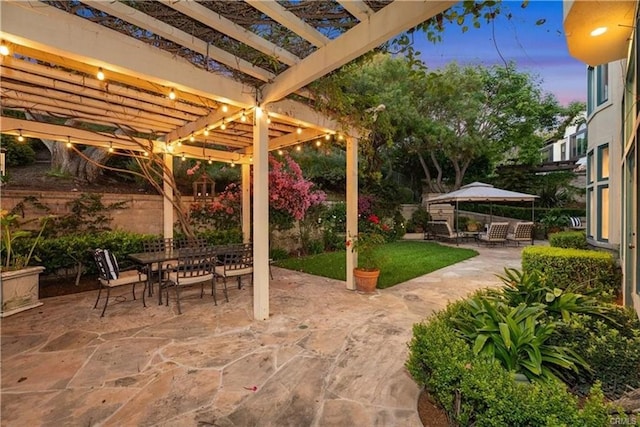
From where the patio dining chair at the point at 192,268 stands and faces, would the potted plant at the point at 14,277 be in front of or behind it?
in front

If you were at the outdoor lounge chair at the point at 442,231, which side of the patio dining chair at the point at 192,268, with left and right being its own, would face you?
right

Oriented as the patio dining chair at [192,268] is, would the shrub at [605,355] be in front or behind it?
behind

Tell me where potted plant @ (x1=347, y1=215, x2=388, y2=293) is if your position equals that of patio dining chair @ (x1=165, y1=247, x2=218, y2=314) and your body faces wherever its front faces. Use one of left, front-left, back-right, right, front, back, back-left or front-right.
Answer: back-right

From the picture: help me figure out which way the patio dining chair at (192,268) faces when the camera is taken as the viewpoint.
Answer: facing away from the viewer and to the left of the viewer

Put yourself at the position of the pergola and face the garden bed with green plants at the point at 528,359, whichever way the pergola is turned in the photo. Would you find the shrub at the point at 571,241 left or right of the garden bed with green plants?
left

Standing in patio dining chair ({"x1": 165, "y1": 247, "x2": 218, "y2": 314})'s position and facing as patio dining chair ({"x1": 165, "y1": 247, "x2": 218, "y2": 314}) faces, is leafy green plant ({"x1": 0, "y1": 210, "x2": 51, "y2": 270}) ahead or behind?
ahead
